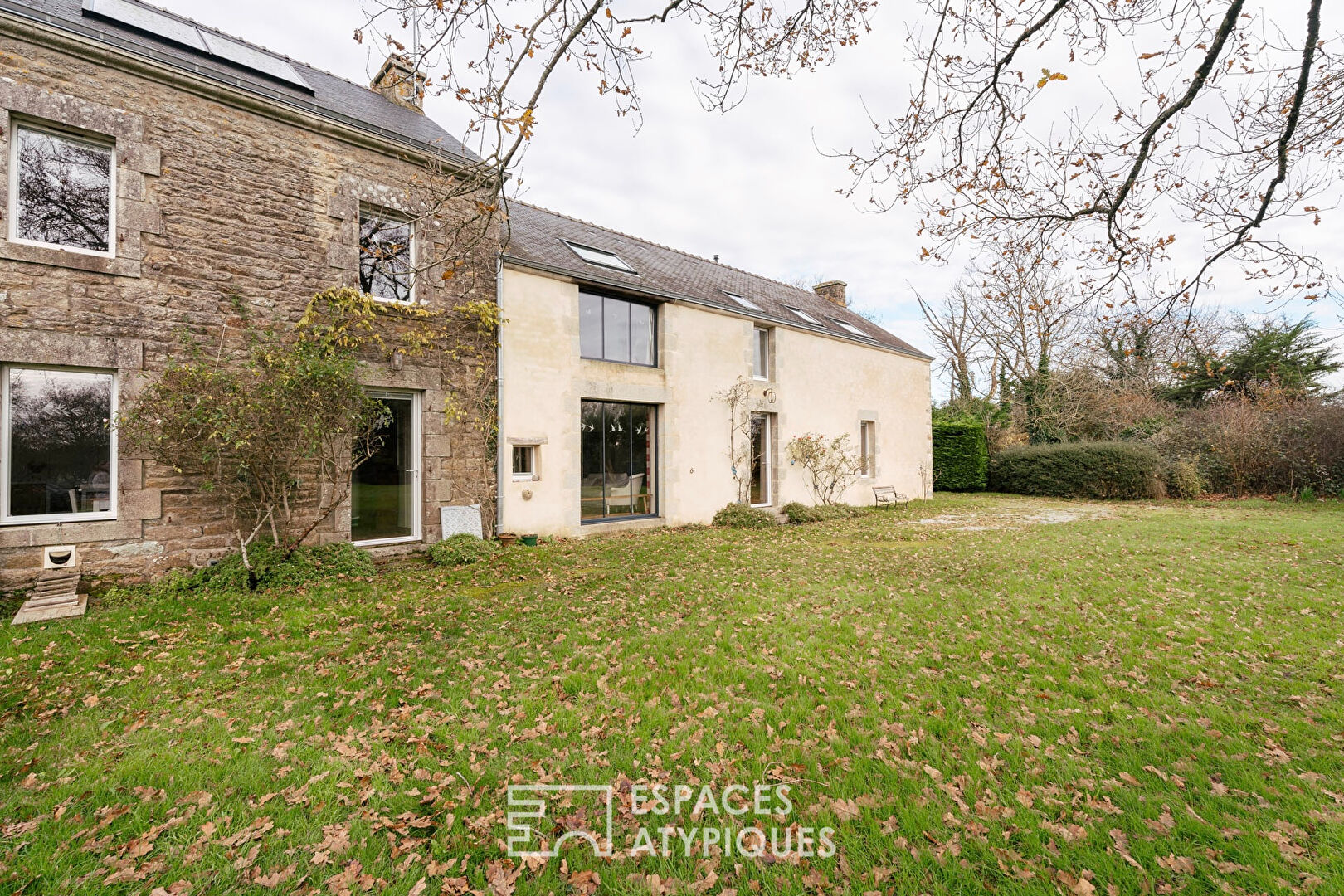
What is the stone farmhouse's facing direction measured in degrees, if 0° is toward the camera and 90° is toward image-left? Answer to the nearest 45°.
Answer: approximately 315°

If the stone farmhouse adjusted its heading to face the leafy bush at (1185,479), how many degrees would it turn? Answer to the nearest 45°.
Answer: approximately 45° to its left

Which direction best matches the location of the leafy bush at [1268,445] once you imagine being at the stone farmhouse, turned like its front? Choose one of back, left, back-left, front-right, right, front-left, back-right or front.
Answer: front-left

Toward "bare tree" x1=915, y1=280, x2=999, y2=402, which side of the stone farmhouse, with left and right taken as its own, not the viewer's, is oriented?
left

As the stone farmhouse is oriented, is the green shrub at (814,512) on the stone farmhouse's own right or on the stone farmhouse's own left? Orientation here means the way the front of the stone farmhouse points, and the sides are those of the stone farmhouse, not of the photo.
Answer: on the stone farmhouse's own left
